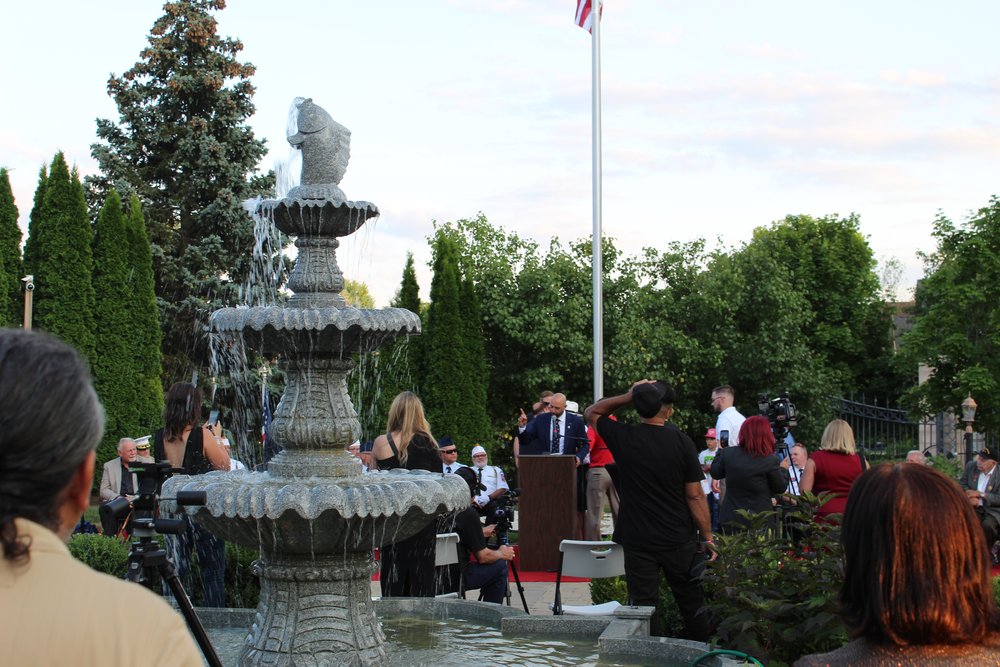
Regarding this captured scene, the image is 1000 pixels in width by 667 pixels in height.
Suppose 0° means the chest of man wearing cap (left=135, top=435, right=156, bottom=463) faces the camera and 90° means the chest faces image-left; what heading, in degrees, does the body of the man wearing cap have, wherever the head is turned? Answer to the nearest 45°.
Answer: approximately 315°

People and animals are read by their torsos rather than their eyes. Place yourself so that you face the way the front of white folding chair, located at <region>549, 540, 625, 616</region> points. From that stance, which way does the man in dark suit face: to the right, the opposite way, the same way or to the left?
the opposite way

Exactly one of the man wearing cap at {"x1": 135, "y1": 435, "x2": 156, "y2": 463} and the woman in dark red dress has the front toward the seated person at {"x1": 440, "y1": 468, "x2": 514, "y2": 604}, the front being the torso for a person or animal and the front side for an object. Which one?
the man wearing cap

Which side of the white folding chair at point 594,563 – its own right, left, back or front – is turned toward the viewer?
back

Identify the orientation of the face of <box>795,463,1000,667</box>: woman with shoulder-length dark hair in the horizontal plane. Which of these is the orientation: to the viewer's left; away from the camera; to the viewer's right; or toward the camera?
away from the camera

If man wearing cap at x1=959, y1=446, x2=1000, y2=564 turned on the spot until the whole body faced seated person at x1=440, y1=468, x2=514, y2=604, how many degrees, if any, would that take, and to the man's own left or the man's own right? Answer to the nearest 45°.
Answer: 0° — they already face them

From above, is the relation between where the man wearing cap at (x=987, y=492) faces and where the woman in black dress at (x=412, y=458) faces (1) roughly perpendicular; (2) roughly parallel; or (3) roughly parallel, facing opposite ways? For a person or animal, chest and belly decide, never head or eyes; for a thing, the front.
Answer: roughly perpendicular

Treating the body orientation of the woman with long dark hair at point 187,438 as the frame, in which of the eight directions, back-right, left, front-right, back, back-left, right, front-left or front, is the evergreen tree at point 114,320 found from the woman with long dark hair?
front-left

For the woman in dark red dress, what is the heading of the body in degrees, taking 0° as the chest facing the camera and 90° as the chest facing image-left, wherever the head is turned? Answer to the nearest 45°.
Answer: approximately 180°

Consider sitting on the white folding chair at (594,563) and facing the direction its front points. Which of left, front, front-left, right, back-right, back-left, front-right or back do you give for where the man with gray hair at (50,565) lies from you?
back

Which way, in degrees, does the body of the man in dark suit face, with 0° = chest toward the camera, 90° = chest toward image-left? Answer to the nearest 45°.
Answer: approximately 0°

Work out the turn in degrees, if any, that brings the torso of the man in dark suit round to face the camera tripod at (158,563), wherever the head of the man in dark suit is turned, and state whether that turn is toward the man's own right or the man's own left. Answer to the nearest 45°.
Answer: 0° — they already face it

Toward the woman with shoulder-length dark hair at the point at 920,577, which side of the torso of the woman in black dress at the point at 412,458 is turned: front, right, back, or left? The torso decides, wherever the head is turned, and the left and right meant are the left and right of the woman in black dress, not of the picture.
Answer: back

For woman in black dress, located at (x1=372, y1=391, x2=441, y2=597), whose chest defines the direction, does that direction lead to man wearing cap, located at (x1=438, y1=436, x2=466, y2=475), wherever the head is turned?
yes

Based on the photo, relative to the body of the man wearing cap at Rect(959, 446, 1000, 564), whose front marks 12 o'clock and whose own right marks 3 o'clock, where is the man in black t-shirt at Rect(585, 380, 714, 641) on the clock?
The man in black t-shirt is roughly at 11 o'clock from the man wearing cap.

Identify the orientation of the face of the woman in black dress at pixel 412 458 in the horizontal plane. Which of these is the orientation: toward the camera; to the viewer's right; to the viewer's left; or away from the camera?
away from the camera
